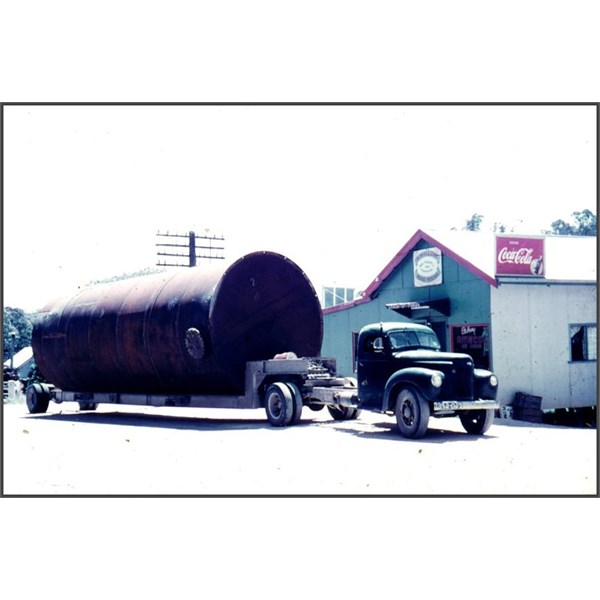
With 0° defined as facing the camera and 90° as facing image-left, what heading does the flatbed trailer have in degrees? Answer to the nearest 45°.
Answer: approximately 315°

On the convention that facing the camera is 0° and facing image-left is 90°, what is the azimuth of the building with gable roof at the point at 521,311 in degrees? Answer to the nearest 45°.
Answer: approximately 45°

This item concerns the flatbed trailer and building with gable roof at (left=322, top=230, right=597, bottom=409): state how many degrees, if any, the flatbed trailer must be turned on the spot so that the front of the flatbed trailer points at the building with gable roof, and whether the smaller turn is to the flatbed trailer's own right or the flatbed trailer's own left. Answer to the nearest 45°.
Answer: approximately 90° to the flatbed trailer's own left

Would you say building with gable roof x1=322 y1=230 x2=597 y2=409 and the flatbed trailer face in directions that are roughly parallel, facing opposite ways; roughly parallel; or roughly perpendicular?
roughly perpendicular
